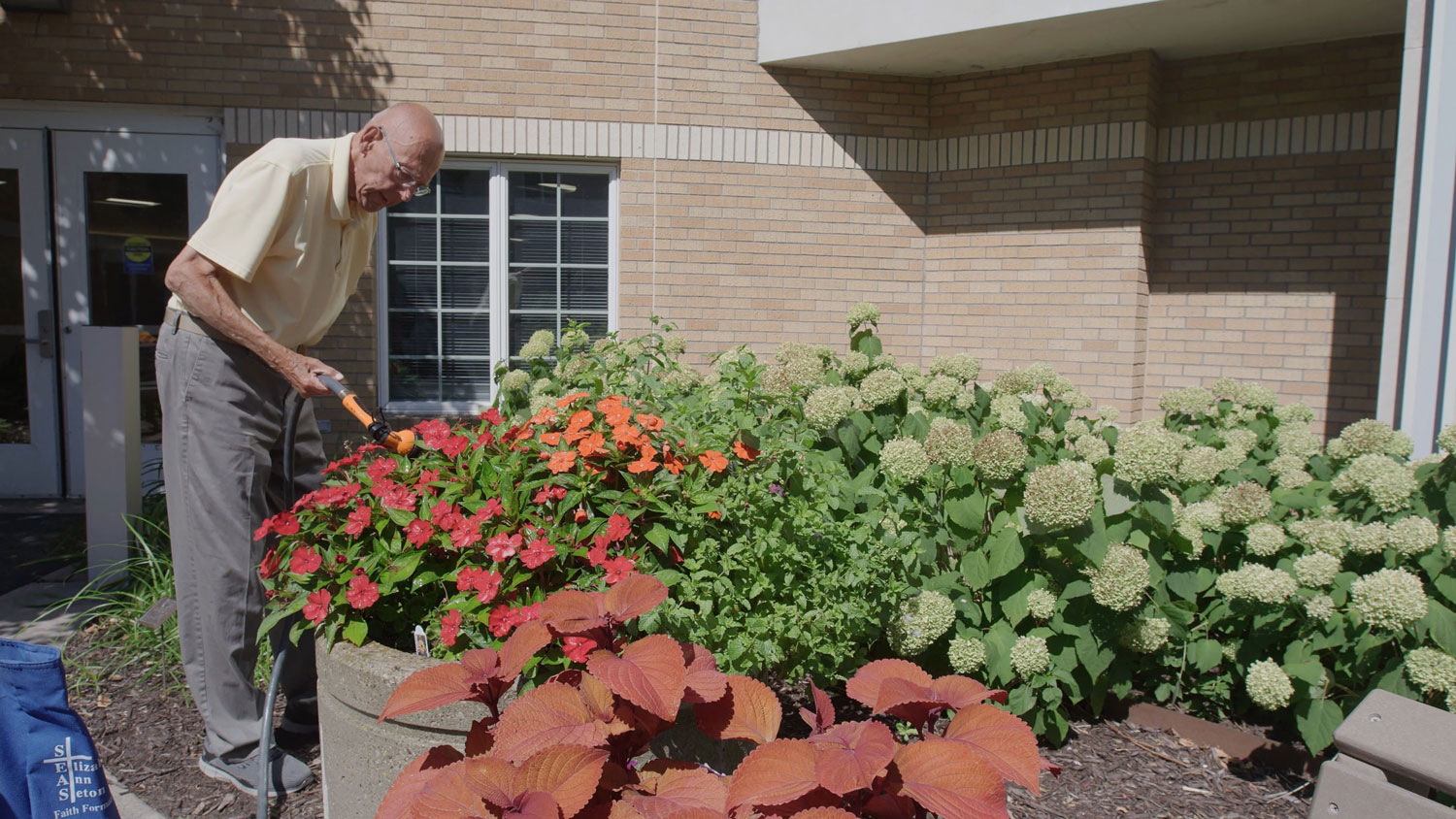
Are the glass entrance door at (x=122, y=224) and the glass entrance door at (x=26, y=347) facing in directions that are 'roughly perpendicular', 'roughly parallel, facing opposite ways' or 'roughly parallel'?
roughly parallel

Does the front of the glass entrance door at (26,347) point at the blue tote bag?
yes

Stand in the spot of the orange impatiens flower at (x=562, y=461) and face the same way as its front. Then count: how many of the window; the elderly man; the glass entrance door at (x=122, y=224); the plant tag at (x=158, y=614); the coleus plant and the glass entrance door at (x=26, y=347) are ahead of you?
1

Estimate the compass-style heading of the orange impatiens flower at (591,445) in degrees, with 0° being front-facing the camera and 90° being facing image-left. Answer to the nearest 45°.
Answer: approximately 0°

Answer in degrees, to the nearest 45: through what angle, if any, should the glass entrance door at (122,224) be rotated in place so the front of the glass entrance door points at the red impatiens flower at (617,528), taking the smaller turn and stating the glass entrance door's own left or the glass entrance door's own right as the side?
0° — it already faces it

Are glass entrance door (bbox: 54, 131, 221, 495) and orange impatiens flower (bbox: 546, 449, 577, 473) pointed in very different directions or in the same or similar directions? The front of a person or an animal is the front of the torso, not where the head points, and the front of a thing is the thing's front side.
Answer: same or similar directions

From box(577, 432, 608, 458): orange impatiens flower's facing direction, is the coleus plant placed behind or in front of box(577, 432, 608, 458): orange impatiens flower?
in front

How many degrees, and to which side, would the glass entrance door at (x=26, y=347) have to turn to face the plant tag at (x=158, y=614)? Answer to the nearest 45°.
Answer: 0° — it already faces it

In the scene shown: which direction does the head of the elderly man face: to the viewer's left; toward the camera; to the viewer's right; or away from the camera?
to the viewer's right

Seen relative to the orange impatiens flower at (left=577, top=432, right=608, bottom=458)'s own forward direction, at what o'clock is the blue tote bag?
The blue tote bag is roughly at 2 o'clock from the orange impatiens flower.

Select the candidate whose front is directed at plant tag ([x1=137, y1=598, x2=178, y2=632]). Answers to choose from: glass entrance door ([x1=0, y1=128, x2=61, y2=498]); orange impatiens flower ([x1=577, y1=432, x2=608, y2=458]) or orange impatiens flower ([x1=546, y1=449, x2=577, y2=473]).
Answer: the glass entrance door

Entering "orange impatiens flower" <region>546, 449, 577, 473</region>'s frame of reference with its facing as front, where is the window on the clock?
The window is roughly at 6 o'clock from the orange impatiens flower.

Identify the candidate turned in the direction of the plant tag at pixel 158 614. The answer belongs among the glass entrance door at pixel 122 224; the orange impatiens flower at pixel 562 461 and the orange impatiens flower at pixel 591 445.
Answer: the glass entrance door

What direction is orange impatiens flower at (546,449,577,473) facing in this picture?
toward the camera

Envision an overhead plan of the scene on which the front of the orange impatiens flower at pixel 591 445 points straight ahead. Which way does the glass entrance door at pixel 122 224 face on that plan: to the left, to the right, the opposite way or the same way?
the same way
